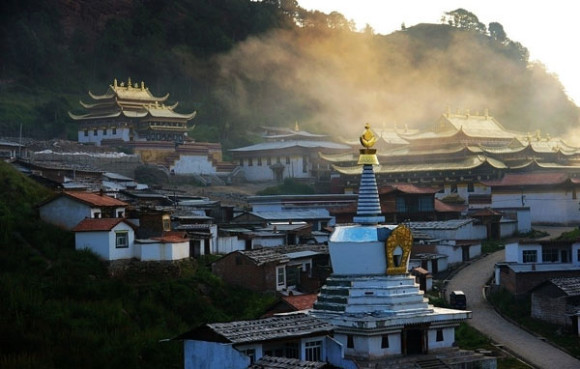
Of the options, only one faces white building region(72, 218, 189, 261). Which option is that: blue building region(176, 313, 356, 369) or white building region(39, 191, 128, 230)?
white building region(39, 191, 128, 230)

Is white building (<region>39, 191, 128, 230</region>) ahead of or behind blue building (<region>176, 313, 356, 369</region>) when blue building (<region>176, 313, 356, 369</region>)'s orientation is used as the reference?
behind

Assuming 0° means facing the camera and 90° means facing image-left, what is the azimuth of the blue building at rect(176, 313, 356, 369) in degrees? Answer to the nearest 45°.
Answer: approximately 315°

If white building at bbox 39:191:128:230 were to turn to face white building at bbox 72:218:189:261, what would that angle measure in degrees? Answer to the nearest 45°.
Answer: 0° — it already faces it

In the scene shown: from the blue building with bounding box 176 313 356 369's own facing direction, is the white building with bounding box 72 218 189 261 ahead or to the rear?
to the rear

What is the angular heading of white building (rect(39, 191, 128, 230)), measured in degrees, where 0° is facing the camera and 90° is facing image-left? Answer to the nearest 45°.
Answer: approximately 315°
